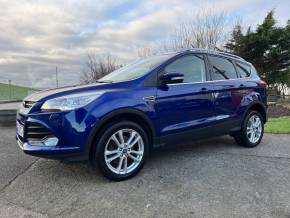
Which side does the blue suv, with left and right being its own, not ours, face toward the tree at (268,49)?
back

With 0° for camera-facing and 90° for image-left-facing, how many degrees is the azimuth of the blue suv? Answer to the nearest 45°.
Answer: approximately 45°
